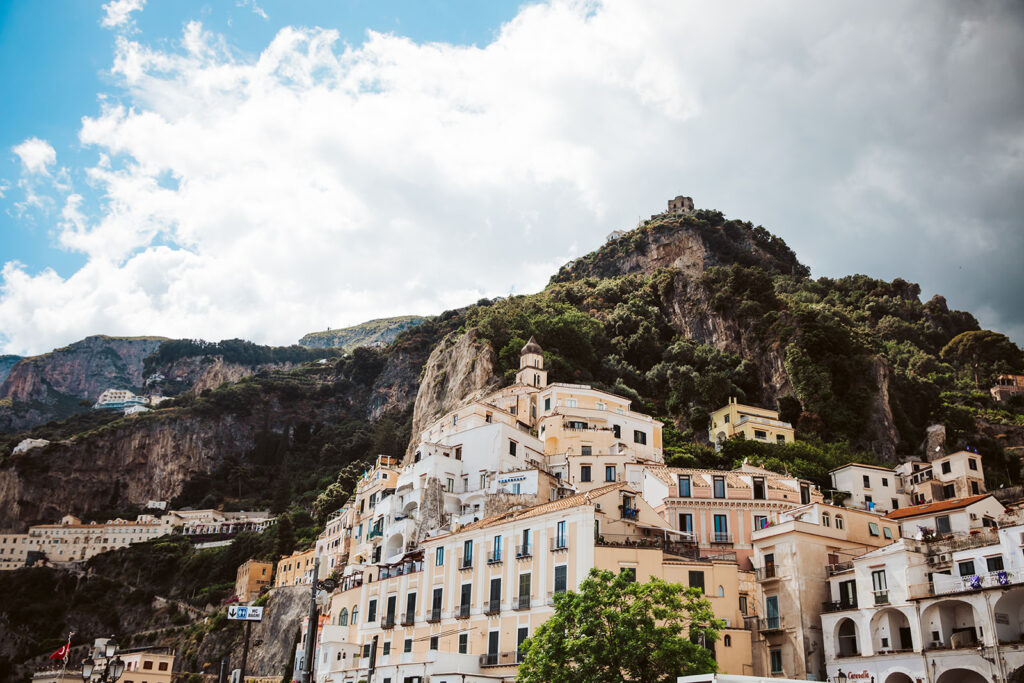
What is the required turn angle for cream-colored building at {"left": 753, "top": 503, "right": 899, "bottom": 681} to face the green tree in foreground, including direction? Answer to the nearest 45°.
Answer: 0° — it already faces it

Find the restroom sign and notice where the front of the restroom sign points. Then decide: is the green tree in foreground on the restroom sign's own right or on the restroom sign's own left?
on the restroom sign's own left

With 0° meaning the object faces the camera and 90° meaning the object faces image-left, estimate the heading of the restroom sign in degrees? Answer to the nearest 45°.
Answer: approximately 0°

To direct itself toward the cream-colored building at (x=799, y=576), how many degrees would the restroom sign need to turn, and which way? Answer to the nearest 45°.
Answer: approximately 90° to its left

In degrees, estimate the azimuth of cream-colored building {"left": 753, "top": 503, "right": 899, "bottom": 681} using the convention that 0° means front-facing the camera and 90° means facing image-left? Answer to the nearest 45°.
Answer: approximately 45°
